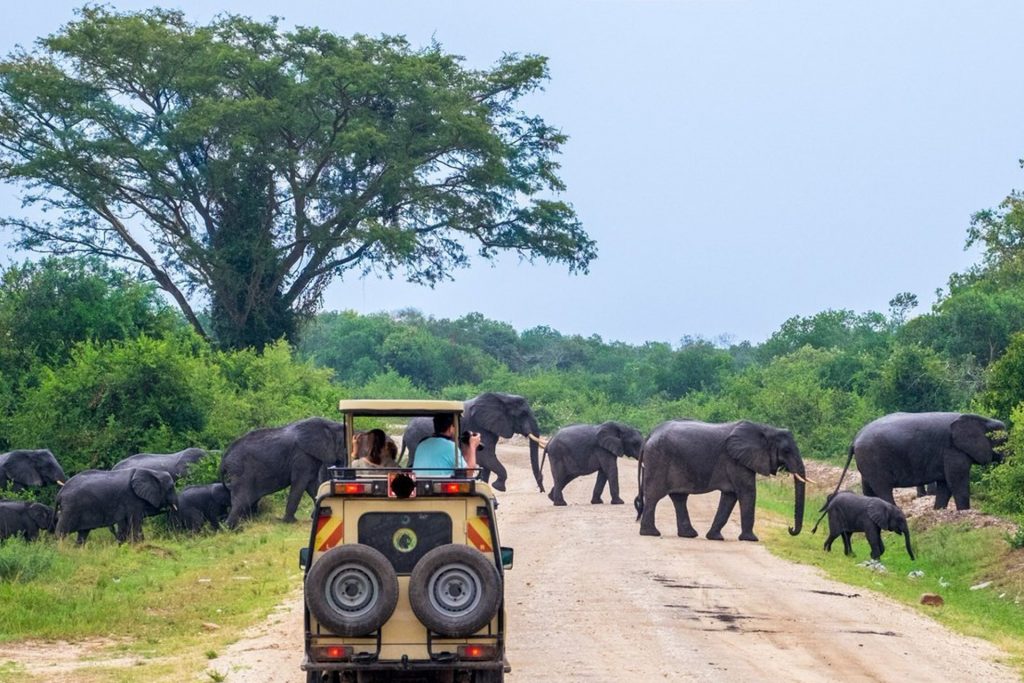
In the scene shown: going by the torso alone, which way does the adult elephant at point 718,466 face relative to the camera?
to the viewer's right

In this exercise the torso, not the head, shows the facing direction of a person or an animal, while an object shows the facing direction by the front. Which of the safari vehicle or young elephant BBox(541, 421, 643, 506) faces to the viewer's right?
the young elephant

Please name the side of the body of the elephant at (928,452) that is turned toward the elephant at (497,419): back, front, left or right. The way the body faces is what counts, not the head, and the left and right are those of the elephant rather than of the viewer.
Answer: back

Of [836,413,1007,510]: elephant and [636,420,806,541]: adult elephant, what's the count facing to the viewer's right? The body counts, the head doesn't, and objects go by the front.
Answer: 2

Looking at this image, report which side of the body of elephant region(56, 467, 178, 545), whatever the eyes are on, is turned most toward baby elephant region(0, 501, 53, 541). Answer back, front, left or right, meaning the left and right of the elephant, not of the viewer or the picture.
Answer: back

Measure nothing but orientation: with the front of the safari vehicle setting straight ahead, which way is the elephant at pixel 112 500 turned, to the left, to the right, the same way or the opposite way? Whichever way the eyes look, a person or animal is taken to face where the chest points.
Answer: to the right

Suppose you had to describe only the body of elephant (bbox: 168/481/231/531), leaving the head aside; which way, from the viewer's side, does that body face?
to the viewer's right

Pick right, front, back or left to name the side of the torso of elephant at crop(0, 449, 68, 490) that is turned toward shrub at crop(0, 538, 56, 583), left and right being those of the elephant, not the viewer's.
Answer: right

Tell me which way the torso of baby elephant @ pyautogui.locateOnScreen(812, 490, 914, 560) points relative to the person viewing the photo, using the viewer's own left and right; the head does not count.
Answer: facing to the right of the viewer

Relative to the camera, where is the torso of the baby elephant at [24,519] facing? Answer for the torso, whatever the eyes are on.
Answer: to the viewer's right

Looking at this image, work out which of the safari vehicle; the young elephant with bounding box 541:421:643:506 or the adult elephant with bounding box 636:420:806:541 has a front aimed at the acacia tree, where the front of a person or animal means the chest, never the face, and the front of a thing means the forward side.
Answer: the safari vehicle

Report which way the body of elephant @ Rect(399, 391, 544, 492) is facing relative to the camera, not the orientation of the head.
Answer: to the viewer's right
